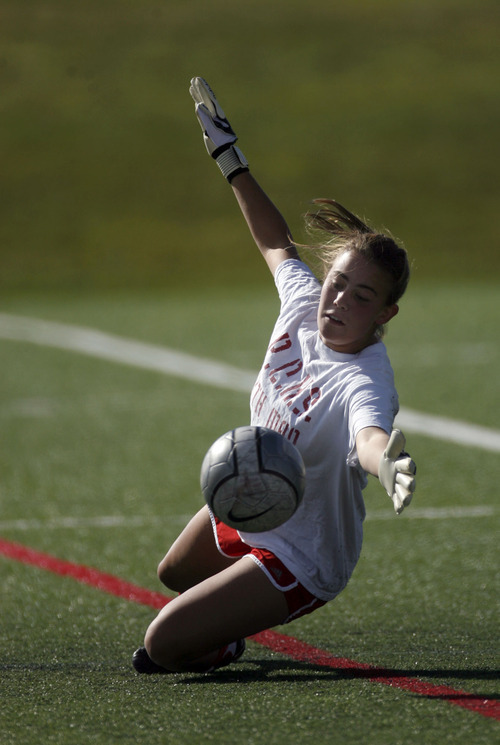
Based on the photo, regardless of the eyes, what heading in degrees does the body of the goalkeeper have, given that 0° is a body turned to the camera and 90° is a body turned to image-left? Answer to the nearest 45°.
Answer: approximately 45°

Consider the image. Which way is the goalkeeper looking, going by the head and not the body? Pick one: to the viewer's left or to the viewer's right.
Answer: to the viewer's left
